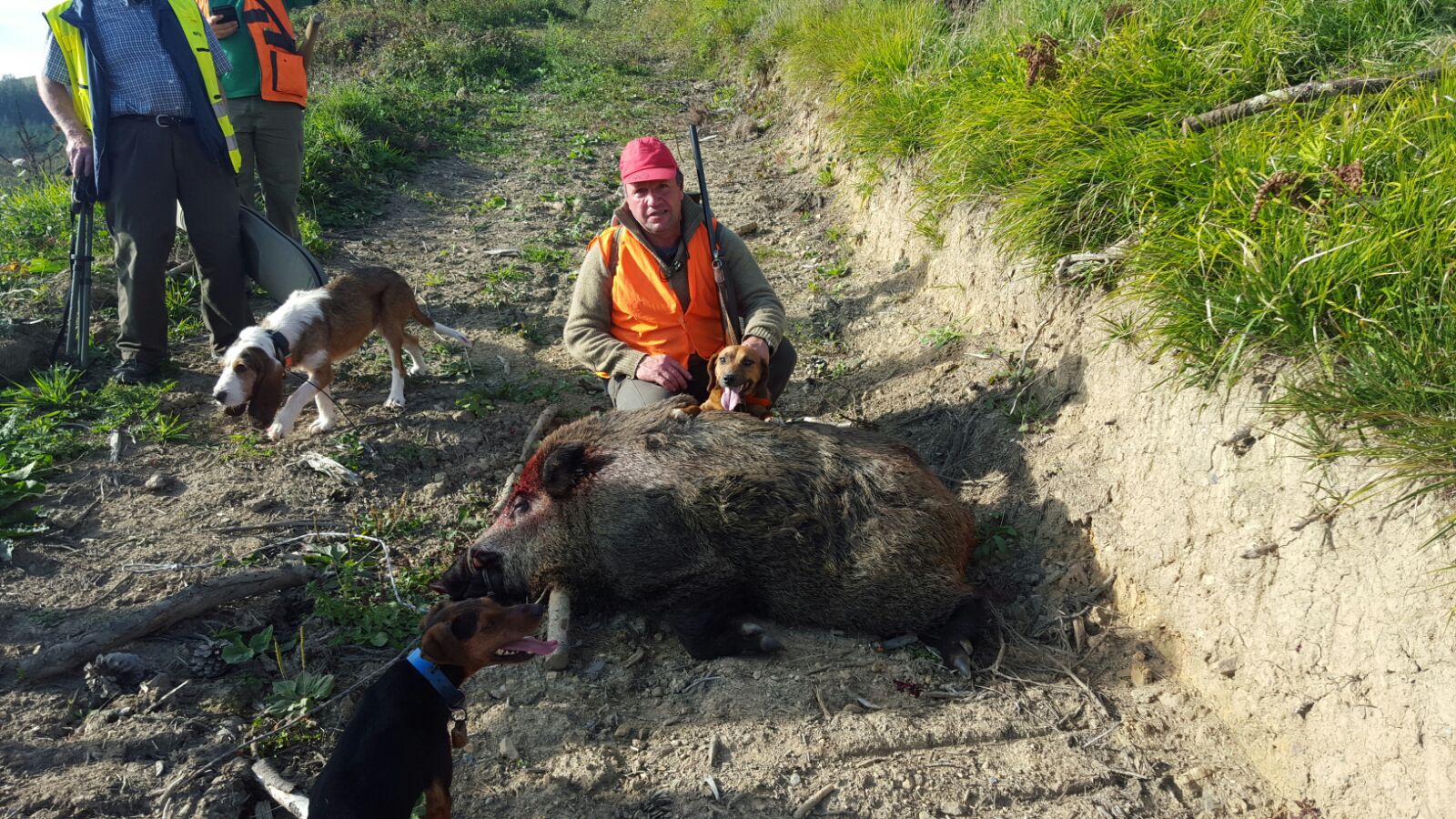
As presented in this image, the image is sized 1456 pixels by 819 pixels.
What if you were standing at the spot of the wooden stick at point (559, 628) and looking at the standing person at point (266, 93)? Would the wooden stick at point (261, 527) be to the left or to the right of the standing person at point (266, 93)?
left

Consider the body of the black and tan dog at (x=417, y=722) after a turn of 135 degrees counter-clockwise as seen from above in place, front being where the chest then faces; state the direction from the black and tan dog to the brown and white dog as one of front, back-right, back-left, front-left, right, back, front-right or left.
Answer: front-right

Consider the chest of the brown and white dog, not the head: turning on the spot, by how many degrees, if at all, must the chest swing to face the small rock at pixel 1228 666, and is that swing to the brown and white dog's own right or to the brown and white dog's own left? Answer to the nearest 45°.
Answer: approximately 90° to the brown and white dog's own left

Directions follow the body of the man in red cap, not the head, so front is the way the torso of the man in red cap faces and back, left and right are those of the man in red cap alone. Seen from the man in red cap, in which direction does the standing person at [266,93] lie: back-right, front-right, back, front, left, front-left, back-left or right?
back-right

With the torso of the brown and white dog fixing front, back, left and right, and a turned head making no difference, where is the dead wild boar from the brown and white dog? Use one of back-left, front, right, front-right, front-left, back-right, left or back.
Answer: left

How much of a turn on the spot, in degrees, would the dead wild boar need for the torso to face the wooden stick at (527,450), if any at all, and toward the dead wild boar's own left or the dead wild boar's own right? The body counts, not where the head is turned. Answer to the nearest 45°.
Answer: approximately 45° to the dead wild boar's own right

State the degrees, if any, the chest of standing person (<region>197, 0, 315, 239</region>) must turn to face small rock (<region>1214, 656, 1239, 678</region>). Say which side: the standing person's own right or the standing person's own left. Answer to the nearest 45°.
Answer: approximately 90° to the standing person's own left

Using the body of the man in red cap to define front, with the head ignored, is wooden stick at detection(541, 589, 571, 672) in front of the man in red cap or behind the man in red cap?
in front

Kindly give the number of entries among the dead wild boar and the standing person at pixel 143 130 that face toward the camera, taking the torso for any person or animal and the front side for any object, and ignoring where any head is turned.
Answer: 1

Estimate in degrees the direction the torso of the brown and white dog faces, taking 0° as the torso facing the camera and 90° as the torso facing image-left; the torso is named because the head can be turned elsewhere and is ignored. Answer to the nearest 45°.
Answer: approximately 45°

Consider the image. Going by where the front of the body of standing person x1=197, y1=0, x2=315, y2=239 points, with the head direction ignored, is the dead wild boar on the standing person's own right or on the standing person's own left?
on the standing person's own left

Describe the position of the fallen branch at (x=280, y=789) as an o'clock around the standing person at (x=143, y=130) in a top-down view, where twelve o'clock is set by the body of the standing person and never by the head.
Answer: The fallen branch is roughly at 12 o'clock from the standing person.

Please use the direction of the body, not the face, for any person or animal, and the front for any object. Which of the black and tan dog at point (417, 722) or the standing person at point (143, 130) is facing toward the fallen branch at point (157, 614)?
the standing person
